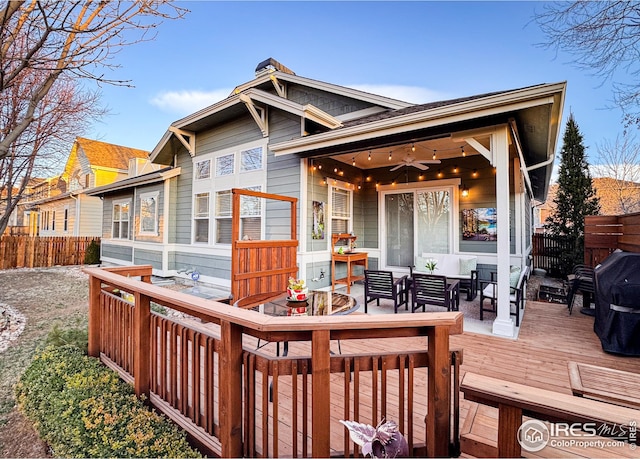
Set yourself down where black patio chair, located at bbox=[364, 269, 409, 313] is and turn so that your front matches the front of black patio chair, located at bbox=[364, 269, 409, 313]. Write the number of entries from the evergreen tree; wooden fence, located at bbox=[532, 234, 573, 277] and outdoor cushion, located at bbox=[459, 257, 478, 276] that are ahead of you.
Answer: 3

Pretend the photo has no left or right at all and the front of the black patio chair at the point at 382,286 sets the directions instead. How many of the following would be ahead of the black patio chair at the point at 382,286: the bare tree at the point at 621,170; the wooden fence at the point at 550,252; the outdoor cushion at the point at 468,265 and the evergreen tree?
4

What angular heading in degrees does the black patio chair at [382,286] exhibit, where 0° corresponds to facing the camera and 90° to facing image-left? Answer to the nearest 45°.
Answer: approximately 225°

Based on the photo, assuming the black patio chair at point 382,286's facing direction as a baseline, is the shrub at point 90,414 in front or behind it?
behind

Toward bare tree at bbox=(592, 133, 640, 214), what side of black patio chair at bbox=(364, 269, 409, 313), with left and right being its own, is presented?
front

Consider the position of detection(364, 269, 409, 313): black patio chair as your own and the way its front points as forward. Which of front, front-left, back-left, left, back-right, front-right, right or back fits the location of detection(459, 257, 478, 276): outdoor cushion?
front

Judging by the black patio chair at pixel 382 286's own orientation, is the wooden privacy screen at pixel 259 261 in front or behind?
behind

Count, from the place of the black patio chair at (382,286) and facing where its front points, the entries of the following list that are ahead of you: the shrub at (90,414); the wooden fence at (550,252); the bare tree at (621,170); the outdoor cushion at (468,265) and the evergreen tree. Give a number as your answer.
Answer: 4

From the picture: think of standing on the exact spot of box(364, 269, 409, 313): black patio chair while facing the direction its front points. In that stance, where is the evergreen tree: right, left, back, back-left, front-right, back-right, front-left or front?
front

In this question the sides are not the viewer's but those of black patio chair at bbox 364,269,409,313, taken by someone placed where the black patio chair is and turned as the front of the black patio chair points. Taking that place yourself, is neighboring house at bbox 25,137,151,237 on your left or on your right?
on your left
